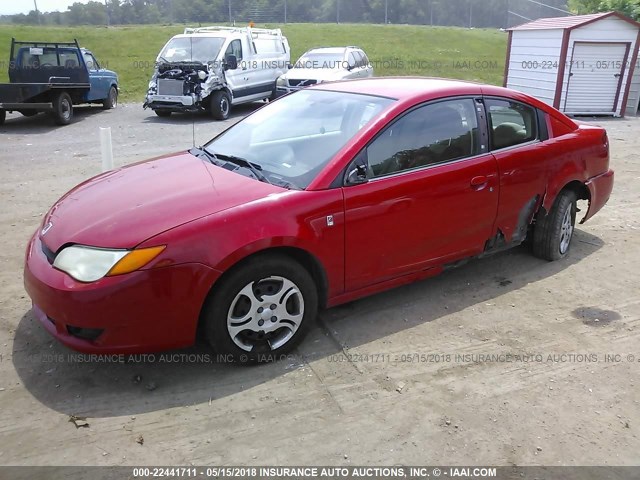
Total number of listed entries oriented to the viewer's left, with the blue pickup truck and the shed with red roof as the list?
0

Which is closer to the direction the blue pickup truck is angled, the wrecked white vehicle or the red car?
the wrecked white vehicle

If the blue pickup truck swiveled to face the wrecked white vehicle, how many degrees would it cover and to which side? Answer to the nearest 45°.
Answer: approximately 45° to its right

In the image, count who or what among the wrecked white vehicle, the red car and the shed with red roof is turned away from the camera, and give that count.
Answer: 0

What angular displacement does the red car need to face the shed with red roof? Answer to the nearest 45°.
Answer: approximately 180°

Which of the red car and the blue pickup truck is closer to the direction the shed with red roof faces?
the red car

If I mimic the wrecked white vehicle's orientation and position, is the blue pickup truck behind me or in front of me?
in front

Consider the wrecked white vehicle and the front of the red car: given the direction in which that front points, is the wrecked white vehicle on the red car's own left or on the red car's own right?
on the red car's own right

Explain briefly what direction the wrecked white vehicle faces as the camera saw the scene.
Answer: facing the viewer and to the left of the viewer

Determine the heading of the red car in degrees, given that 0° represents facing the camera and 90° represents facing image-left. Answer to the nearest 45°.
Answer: approximately 45°

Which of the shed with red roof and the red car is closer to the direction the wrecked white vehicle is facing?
the red car

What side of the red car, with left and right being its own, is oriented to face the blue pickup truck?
right

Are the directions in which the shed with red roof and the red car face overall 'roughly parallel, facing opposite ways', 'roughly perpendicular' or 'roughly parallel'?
roughly perpendicular

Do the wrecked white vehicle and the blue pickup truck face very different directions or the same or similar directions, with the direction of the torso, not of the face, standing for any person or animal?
very different directions

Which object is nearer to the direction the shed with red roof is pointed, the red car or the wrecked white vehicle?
the red car

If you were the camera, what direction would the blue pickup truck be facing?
facing away from the viewer and to the right of the viewer

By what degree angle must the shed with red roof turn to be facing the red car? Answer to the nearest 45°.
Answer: approximately 45° to its right

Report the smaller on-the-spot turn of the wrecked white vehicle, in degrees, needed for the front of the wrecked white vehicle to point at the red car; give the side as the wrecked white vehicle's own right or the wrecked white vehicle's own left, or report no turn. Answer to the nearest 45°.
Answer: approximately 45° to the wrecked white vehicle's own left

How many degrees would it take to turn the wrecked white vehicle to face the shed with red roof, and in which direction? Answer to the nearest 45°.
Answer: approximately 135° to its left
